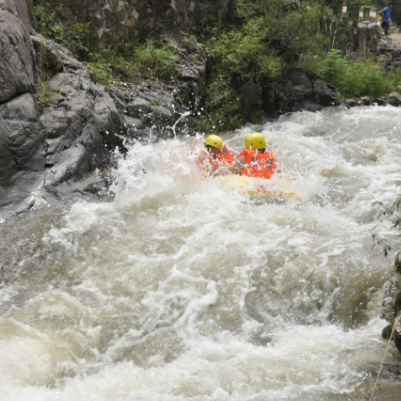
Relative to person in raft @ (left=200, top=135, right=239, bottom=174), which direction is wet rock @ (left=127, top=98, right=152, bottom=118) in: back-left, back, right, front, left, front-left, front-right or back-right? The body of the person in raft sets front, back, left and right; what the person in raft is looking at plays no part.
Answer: right

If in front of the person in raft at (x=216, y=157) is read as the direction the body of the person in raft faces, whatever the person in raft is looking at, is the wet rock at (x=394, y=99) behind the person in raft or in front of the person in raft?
behind

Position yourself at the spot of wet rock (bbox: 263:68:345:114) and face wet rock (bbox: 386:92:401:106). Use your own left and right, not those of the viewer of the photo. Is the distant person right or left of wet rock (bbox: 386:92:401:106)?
left

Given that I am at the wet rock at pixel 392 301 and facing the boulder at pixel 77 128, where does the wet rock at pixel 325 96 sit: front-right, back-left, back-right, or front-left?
front-right

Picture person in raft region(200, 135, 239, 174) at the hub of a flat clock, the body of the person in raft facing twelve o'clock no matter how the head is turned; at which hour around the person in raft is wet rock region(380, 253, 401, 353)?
The wet rock is roughly at 10 o'clock from the person in raft.

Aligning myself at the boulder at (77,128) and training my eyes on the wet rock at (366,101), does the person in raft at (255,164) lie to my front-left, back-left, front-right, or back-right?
front-right

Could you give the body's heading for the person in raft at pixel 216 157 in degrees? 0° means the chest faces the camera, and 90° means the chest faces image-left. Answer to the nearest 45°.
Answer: approximately 45°
